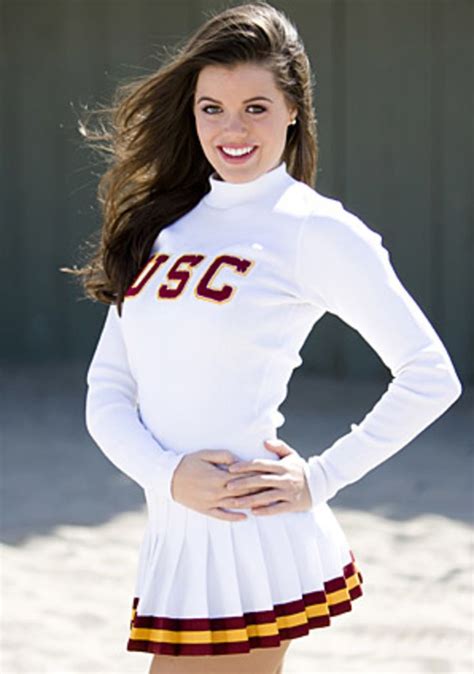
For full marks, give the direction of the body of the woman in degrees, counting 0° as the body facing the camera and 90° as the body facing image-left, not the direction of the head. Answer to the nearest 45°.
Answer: approximately 45°
